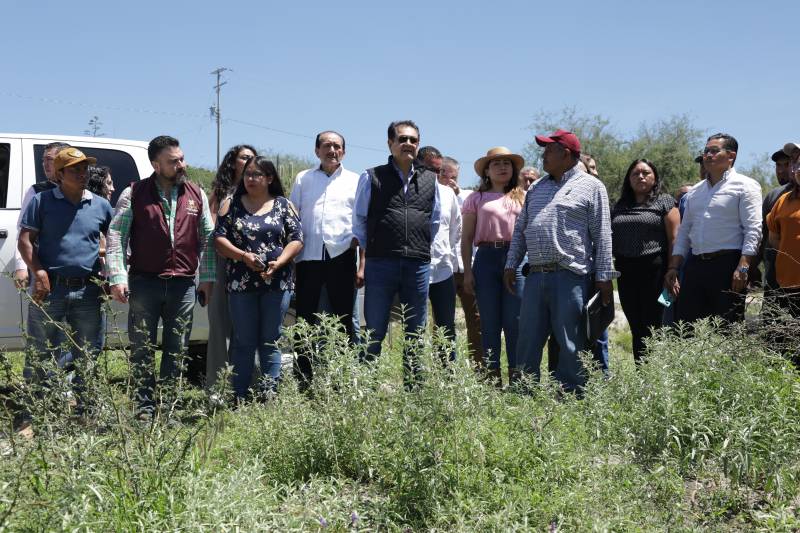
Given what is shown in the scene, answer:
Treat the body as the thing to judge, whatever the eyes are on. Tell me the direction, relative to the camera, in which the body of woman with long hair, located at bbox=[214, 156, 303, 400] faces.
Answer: toward the camera

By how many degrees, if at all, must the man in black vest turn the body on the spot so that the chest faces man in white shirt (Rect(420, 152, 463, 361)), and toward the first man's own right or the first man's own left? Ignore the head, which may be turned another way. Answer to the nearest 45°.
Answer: approximately 135° to the first man's own left

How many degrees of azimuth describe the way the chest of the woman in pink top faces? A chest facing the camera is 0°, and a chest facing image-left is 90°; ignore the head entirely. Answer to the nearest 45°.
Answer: approximately 0°

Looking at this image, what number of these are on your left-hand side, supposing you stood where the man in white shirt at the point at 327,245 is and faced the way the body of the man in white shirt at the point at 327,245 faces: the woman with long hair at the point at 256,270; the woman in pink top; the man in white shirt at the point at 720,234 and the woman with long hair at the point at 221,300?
2

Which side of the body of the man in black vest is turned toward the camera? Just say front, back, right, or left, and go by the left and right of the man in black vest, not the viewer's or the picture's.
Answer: front

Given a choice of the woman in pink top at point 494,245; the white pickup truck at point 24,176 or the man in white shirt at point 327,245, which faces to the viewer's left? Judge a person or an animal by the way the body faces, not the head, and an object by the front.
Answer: the white pickup truck

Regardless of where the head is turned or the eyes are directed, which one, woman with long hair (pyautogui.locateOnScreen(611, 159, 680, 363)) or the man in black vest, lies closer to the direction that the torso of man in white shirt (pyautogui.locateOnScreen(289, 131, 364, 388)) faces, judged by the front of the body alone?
the man in black vest

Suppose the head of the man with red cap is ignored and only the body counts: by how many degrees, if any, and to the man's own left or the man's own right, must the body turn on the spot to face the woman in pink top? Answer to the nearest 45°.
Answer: approximately 90° to the man's own right

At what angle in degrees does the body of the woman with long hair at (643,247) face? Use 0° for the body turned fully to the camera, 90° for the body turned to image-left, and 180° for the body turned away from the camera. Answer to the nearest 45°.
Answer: approximately 0°

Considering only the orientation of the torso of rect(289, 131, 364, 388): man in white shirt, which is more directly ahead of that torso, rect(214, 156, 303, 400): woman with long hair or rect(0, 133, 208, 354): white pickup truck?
the woman with long hair

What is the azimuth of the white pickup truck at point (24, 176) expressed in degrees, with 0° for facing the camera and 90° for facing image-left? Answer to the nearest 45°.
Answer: approximately 90°
